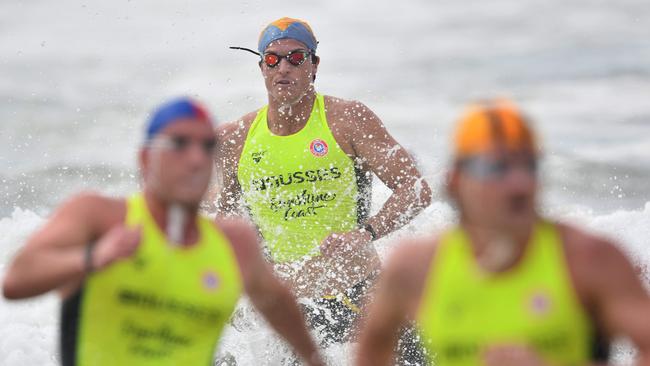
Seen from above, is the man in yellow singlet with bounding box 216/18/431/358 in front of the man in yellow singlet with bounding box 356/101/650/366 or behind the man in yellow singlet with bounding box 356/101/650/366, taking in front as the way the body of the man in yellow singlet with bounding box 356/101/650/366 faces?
behind

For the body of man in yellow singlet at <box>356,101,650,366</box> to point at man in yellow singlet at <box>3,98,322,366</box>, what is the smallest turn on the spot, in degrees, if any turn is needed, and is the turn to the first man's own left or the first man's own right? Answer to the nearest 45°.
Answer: approximately 90° to the first man's own right

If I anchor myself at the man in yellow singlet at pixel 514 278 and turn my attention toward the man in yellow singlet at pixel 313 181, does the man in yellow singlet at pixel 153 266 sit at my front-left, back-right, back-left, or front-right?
front-left

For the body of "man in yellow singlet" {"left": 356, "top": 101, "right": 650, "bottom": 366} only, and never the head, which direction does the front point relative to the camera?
toward the camera
